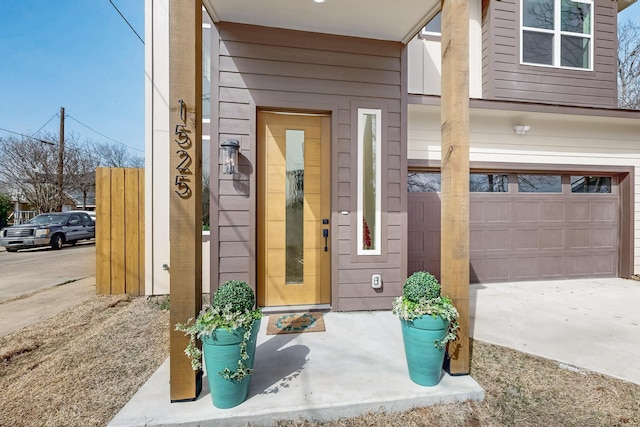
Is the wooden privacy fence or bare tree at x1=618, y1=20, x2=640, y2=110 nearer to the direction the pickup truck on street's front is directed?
the wooden privacy fence

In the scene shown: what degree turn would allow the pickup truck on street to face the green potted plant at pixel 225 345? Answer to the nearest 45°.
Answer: approximately 45° to its left

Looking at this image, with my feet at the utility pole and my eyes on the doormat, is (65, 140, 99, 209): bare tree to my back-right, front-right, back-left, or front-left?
back-left

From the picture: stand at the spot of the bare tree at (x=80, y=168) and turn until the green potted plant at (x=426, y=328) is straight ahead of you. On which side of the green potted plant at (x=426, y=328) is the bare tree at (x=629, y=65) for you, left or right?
left

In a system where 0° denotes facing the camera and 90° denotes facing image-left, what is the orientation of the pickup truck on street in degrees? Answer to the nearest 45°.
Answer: approximately 45°

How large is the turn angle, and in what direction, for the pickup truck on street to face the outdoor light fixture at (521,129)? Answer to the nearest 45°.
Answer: approximately 90° to its left

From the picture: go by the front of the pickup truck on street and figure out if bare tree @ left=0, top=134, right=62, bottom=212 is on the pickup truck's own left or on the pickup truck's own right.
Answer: on the pickup truck's own right

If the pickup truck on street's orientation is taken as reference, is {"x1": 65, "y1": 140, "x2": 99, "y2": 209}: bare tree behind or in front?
behind

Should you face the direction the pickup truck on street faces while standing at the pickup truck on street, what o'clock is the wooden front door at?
The wooden front door is roughly at 10 o'clock from the pickup truck on street.

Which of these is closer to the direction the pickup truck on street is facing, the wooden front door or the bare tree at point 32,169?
the wooden front door

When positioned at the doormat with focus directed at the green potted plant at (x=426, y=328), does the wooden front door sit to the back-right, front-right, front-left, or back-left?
back-left
